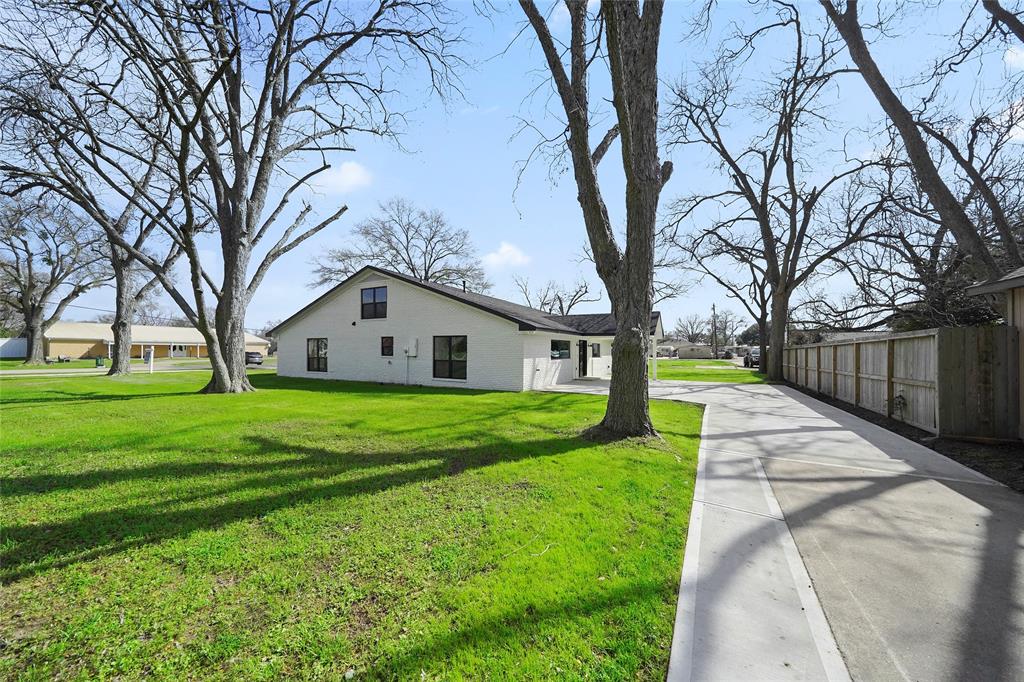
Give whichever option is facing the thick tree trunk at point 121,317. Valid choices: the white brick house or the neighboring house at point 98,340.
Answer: the neighboring house

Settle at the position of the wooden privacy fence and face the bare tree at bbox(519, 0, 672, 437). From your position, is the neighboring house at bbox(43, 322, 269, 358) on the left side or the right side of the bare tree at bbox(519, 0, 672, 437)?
right

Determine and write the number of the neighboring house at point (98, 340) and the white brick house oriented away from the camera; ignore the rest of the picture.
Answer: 0

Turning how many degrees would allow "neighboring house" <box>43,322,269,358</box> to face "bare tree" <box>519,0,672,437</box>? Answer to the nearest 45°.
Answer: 0° — it already faces it

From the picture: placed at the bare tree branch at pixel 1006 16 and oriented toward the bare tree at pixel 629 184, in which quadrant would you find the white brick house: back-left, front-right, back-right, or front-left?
front-right

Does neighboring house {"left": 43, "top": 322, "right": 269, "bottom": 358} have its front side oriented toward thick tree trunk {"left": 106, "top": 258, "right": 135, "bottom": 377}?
yes

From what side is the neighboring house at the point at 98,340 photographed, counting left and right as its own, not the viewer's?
front

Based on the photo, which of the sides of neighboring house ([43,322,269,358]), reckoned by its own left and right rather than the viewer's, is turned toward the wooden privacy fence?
front

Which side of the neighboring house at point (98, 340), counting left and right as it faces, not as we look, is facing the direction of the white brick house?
front
